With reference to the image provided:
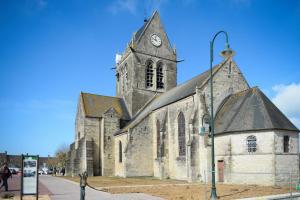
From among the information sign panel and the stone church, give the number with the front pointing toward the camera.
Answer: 1

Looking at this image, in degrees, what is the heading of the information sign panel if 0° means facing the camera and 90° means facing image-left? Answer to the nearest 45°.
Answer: approximately 0°

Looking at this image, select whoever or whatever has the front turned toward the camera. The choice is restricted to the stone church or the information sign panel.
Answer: the information sign panel

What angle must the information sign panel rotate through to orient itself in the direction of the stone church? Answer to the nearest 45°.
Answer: approximately 135° to its left

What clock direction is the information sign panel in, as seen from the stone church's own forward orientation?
The information sign panel is roughly at 8 o'clock from the stone church.

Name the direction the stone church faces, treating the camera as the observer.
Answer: facing away from the viewer and to the left of the viewer
